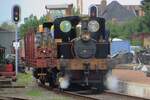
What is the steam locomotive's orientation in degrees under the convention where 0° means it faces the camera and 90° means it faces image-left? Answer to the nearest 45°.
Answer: approximately 0°
